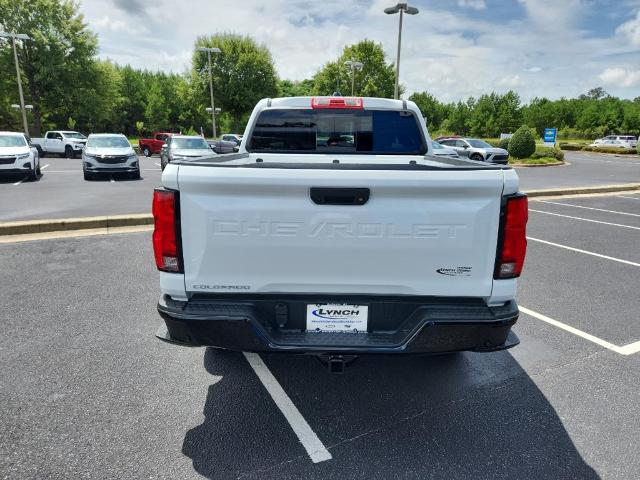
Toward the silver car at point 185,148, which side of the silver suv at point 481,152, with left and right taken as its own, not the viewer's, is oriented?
right

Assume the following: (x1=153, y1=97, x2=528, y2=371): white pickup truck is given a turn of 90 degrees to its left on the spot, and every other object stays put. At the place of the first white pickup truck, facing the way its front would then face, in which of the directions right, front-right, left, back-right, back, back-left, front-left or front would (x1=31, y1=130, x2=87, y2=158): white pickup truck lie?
front-right

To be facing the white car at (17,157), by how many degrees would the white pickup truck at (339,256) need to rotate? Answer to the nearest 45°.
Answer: approximately 45° to its left

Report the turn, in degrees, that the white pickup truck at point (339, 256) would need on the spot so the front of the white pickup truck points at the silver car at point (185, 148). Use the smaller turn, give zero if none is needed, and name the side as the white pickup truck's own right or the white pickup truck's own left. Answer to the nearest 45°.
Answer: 0° — it already faces it

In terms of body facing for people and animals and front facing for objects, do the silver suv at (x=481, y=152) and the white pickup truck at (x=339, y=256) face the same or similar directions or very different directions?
very different directions

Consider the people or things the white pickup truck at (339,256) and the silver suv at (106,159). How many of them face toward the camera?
1

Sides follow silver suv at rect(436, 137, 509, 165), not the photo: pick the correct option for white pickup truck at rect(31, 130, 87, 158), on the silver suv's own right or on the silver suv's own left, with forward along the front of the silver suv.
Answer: on the silver suv's own right

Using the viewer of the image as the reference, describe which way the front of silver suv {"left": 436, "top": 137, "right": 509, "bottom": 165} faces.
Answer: facing the viewer and to the right of the viewer

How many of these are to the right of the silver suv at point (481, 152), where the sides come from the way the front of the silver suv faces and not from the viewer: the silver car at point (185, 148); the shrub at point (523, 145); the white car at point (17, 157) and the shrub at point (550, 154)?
2

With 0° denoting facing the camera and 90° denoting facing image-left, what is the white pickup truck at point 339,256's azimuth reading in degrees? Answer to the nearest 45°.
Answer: approximately 180°

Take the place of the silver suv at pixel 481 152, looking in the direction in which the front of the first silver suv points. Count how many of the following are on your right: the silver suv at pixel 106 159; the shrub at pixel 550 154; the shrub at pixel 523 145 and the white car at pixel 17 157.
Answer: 2

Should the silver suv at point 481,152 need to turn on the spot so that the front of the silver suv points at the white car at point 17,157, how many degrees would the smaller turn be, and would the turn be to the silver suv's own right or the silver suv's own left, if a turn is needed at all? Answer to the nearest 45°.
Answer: approximately 90° to the silver suv's own right

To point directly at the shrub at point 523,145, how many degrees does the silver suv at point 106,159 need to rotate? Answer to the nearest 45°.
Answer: approximately 90° to its left

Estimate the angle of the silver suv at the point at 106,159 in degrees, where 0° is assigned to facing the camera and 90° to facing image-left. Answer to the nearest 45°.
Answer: approximately 0°

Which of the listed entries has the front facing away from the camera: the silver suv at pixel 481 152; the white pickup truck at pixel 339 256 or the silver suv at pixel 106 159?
the white pickup truck
